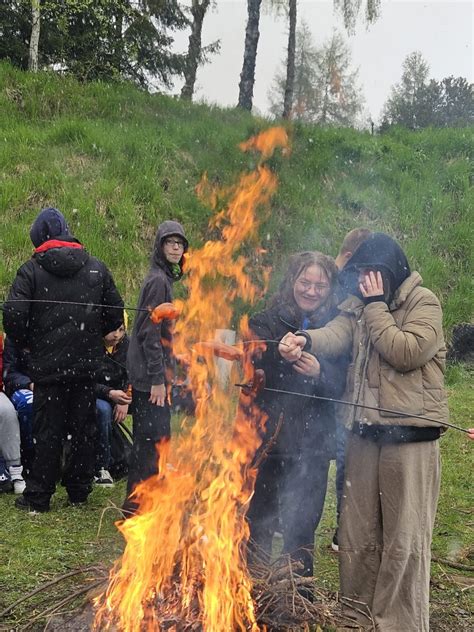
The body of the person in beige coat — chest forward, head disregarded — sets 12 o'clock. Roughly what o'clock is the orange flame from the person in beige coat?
The orange flame is roughly at 1 o'clock from the person in beige coat.

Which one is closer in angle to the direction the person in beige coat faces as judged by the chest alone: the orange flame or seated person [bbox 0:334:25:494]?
the orange flame

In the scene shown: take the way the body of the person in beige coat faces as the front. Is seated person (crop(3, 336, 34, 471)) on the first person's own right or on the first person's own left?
on the first person's own right

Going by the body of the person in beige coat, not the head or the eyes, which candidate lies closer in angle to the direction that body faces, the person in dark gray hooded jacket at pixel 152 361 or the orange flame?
the orange flame

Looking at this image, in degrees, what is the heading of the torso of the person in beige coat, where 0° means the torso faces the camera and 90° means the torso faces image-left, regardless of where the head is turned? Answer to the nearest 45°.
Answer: approximately 45°

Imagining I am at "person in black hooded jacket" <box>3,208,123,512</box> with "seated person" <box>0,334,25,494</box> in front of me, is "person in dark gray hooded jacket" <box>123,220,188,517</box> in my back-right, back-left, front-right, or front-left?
back-right

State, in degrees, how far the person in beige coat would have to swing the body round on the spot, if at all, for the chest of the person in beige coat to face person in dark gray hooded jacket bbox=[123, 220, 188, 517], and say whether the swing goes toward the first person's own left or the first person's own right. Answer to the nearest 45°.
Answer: approximately 90° to the first person's own right

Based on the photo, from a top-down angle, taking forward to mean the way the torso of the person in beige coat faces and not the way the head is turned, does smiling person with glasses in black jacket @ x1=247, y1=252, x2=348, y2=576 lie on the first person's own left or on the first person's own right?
on the first person's own right
